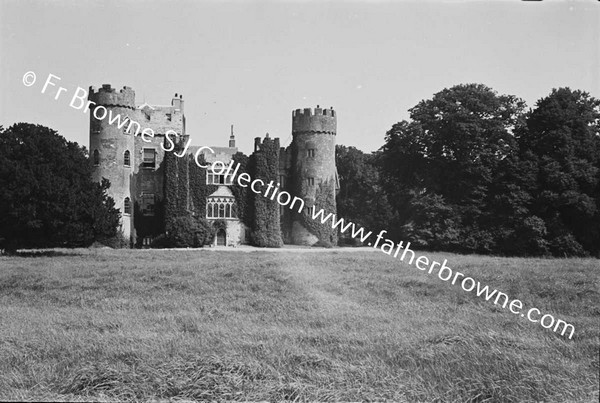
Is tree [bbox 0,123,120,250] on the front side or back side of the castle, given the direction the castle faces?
on the front side

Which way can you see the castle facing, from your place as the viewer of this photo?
facing the viewer

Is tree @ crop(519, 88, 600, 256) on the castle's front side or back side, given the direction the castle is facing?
on the front side

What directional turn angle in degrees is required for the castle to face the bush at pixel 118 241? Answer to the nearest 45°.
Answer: approximately 45° to its right
